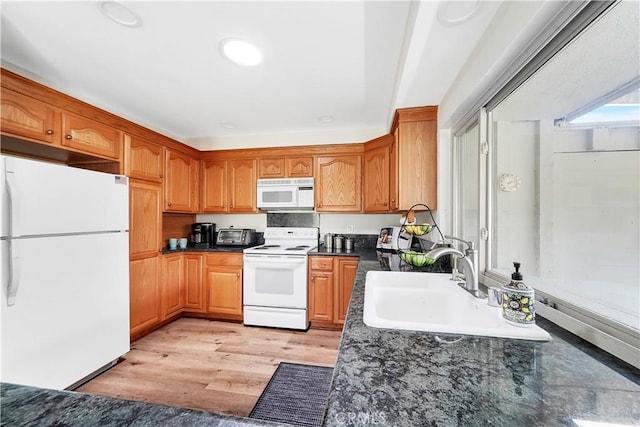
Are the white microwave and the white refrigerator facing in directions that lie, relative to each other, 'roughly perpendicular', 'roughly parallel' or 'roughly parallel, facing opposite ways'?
roughly perpendicular

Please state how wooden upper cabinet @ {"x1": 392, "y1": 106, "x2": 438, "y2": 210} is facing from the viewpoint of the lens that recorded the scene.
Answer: facing to the left of the viewer

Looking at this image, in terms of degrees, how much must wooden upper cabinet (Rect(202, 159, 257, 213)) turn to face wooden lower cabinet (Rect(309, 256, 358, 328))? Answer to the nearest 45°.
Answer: approximately 45° to its left

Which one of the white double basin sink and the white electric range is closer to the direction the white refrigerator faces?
the white double basin sink

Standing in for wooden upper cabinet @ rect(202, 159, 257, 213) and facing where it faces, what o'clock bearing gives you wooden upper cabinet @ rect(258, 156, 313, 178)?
wooden upper cabinet @ rect(258, 156, 313, 178) is roughly at 10 o'clock from wooden upper cabinet @ rect(202, 159, 257, 213).

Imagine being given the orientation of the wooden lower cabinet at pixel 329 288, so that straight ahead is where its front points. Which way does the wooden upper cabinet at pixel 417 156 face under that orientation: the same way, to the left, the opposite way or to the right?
to the right

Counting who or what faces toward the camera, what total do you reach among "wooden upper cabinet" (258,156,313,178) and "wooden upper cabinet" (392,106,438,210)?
1

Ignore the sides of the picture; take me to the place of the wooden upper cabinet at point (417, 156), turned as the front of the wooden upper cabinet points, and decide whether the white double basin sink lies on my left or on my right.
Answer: on my left

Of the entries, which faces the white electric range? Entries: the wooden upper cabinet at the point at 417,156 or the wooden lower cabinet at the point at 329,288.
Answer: the wooden upper cabinet

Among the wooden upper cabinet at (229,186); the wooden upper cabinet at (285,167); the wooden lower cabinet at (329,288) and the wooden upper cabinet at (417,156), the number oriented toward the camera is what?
3
